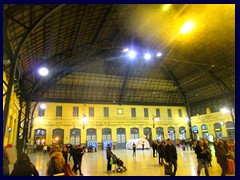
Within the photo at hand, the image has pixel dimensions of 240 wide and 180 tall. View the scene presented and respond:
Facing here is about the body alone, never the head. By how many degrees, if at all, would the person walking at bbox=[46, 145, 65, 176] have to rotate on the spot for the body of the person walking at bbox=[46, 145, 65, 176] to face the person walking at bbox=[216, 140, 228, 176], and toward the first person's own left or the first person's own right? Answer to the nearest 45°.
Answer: approximately 90° to the first person's own right

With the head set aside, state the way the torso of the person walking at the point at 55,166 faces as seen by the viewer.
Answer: away from the camera

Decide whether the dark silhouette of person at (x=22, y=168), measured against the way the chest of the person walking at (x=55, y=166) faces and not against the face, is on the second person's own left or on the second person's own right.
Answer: on the second person's own left

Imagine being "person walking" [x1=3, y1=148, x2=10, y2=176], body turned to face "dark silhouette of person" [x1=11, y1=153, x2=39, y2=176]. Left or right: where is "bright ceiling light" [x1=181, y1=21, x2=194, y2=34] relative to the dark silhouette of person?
left

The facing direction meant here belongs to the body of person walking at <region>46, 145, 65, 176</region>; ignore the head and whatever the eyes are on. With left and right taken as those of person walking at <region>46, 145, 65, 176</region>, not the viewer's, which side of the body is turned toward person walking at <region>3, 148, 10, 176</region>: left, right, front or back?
left
